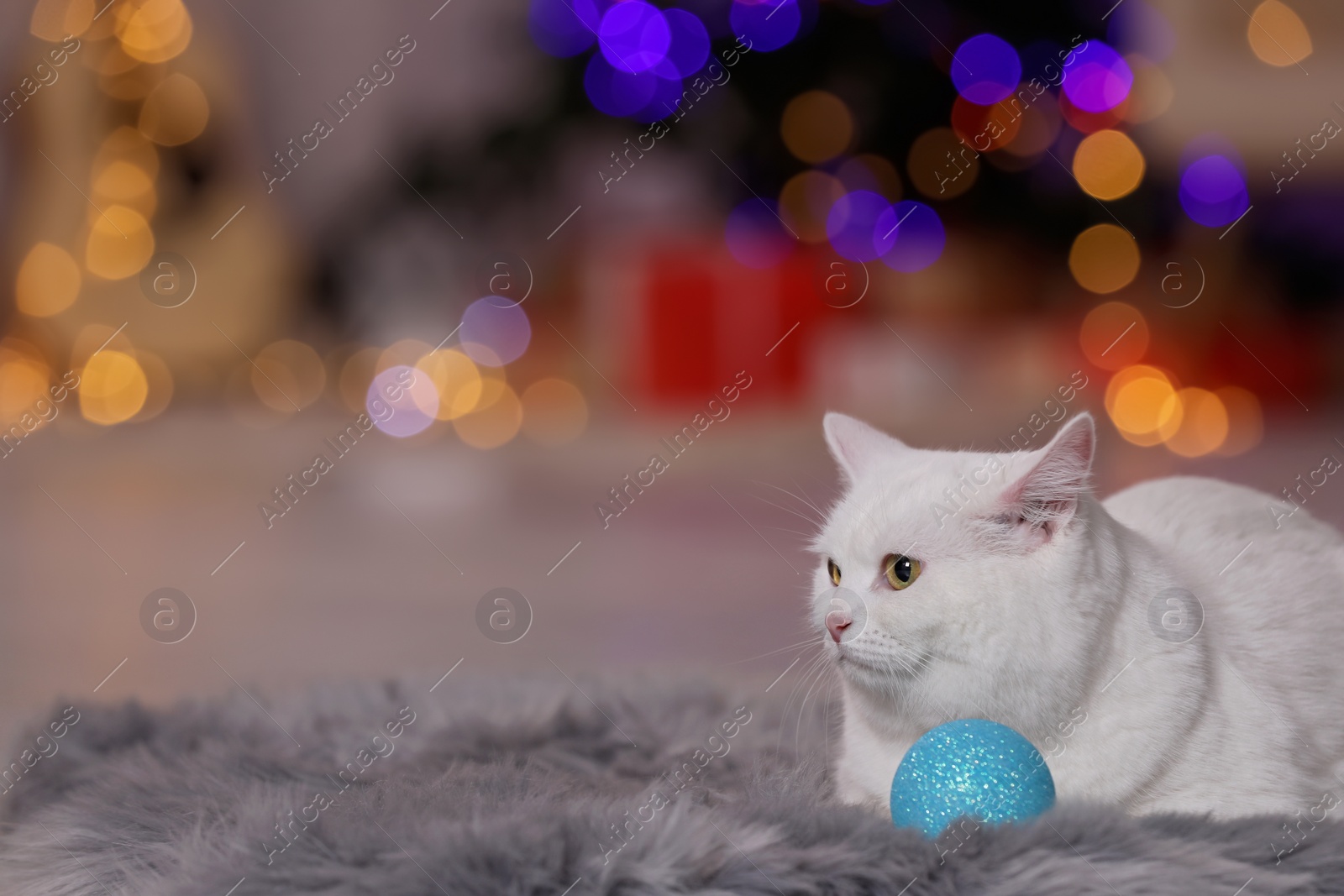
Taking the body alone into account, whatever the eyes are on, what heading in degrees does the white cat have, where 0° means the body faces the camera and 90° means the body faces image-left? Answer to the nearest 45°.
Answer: approximately 45°
